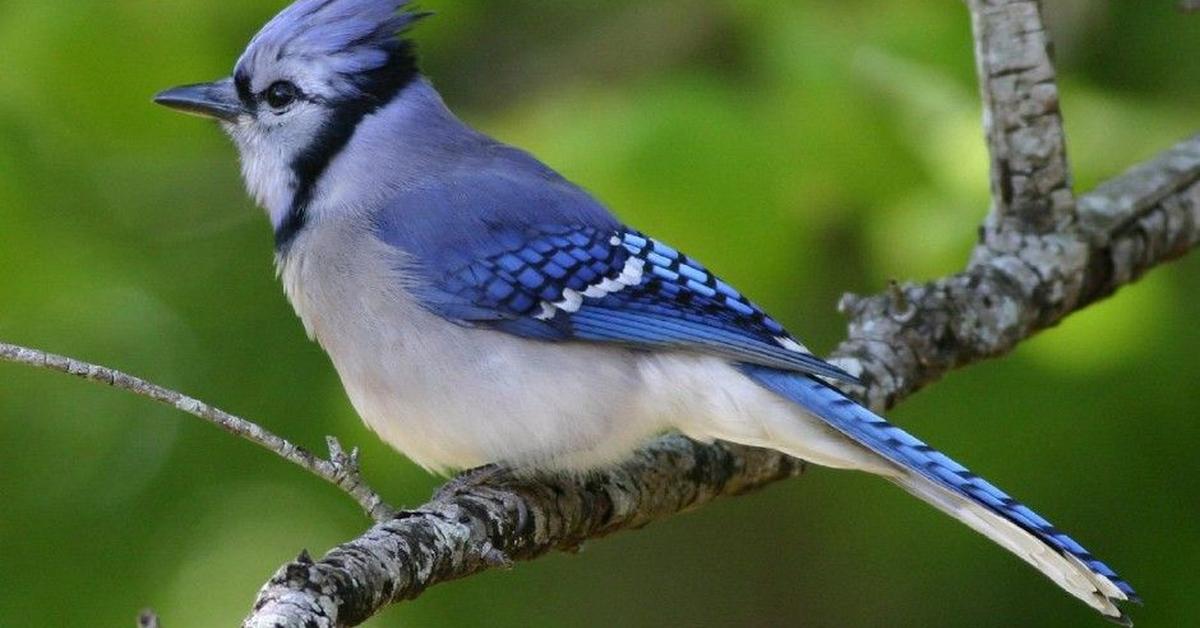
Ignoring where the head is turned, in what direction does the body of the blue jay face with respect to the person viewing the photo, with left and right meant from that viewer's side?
facing to the left of the viewer

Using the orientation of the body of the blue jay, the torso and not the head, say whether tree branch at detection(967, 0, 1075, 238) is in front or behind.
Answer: behind

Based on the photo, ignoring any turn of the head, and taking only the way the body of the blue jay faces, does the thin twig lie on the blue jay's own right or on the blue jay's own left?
on the blue jay's own left

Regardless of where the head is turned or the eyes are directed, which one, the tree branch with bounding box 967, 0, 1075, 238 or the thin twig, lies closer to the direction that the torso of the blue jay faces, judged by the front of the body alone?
the thin twig
